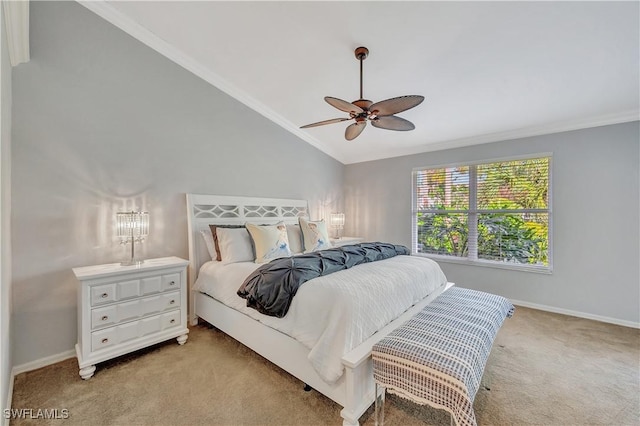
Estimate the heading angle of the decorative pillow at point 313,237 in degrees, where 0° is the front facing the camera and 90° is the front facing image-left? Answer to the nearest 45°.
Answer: approximately 315°

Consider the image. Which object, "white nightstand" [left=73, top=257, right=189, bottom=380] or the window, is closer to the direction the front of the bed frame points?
the window

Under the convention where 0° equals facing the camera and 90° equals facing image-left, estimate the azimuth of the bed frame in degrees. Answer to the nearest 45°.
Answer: approximately 315°

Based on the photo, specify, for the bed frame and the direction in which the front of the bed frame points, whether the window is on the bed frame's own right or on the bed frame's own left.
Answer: on the bed frame's own left

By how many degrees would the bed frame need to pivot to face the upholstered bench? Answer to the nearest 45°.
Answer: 0° — it already faces it

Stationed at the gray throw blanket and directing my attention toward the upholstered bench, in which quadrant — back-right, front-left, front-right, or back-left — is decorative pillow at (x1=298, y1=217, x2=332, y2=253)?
back-left

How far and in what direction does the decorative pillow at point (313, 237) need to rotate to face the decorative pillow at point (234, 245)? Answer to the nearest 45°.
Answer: approximately 90° to its right

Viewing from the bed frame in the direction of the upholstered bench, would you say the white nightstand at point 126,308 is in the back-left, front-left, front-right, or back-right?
back-right

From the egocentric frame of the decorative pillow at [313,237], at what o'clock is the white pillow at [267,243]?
The white pillow is roughly at 3 o'clock from the decorative pillow.

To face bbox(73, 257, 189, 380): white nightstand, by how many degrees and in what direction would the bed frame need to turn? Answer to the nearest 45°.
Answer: approximately 135° to its right
